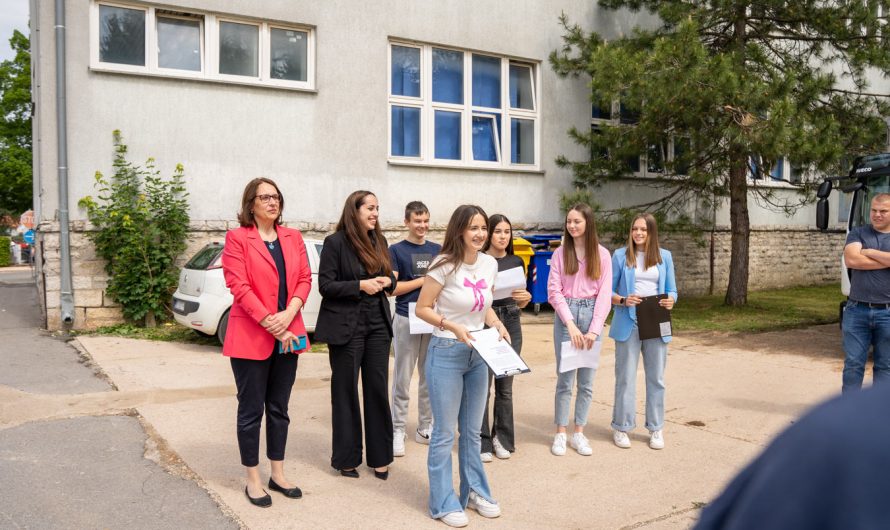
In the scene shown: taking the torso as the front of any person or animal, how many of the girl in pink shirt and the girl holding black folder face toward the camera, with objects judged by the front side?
2

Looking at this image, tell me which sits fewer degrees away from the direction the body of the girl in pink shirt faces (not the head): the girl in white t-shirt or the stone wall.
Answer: the girl in white t-shirt

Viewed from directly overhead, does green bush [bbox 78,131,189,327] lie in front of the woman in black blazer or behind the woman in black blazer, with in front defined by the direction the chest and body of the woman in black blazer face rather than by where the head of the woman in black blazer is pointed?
behind

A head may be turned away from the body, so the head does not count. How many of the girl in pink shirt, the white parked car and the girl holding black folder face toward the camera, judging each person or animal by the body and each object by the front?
2

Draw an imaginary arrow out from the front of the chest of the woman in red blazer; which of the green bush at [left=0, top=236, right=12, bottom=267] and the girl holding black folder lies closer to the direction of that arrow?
the girl holding black folder

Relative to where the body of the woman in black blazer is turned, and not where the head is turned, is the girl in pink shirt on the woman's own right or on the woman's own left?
on the woman's own left

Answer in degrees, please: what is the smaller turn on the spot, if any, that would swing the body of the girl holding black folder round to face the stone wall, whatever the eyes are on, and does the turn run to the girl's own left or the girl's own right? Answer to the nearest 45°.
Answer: approximately 180°

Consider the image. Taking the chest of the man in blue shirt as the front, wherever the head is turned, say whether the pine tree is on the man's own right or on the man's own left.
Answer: on the man's own right

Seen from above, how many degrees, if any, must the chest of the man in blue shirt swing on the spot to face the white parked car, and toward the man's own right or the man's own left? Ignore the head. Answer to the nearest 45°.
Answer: approximately 45° to the man's own right

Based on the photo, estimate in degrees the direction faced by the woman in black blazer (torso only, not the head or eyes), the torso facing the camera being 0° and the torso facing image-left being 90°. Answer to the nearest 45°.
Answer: approximately 315°

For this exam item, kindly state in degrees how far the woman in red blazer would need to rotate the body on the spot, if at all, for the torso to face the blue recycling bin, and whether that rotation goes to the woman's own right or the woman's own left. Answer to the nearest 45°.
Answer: approximately 90° to the woman's own left
